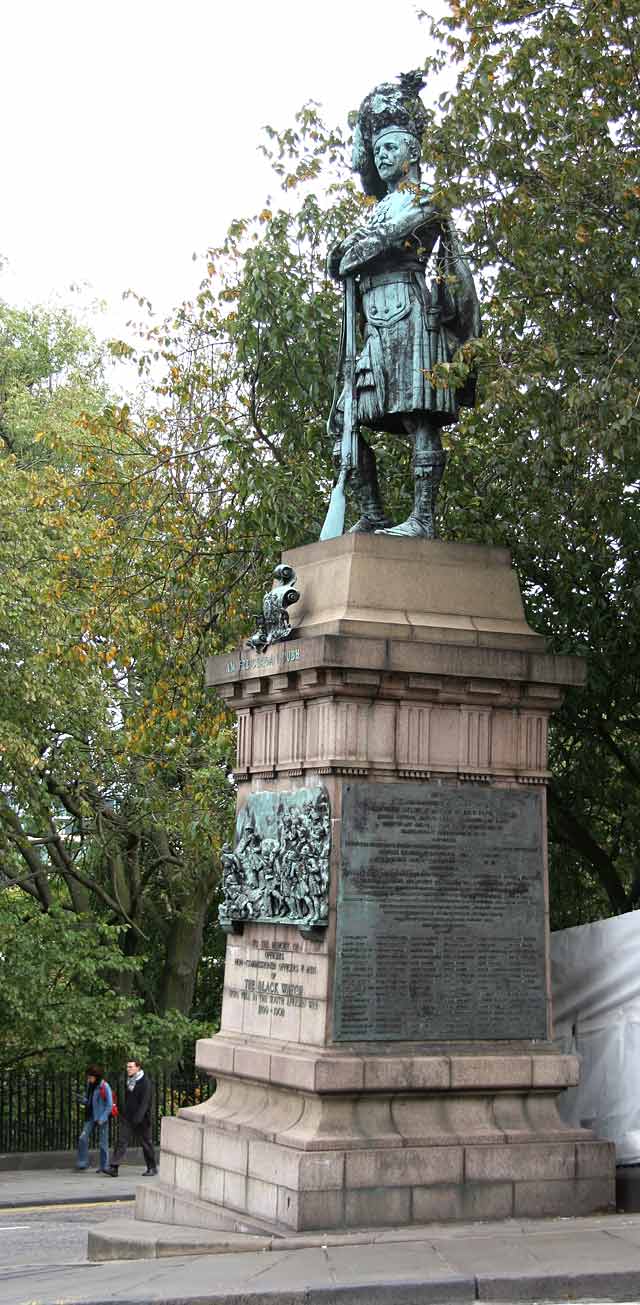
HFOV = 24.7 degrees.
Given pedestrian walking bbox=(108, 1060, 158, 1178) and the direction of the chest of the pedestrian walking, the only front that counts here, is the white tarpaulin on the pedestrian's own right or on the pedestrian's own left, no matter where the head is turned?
on the pedestrian's own left

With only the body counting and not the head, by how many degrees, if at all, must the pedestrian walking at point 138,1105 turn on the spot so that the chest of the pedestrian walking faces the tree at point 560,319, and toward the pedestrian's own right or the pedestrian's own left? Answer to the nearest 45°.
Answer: approximately 90° to the pedestrian's own left

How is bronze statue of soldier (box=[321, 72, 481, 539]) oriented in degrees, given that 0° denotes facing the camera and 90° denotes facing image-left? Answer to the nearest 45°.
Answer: approximately 45°

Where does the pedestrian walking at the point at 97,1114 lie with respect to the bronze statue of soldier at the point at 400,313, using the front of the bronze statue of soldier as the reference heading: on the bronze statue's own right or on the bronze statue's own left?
on the bronze statue's own right

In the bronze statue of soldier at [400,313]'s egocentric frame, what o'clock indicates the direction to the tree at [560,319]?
The tree is roughly at 6 o'clock from the bronze statue of soldier.
